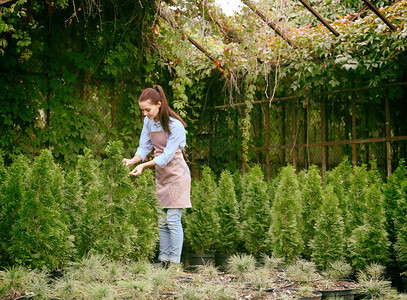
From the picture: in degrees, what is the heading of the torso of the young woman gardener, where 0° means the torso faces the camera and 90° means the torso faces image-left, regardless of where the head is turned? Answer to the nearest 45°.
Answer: approximately 45°

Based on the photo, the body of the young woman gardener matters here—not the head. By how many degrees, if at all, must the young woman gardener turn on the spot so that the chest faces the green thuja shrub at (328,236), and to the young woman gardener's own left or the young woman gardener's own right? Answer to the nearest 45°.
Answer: approximately 135° to the young woman gardener's own left

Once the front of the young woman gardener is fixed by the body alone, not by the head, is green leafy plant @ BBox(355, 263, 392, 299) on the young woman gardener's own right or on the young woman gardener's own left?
on the young woman gardener's own left

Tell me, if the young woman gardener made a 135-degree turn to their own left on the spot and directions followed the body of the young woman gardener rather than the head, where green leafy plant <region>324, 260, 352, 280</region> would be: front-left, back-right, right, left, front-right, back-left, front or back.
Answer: front

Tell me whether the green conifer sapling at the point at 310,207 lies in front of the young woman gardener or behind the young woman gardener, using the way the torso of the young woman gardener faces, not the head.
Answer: behind

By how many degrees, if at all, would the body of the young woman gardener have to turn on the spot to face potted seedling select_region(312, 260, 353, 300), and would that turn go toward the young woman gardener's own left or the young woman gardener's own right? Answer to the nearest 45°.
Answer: approximately 135° to the young woman gardener's own left

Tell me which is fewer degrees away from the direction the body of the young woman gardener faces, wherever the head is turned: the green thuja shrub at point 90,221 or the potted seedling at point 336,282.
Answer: the green thuja shrub

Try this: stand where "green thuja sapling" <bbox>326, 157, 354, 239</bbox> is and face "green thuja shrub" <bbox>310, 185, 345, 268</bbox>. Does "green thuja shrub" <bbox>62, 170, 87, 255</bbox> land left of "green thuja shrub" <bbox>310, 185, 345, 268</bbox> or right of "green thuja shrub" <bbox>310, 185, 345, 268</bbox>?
right

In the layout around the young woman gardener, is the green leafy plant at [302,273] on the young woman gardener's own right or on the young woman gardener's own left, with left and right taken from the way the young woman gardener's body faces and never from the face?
on the young woman gardener's own left

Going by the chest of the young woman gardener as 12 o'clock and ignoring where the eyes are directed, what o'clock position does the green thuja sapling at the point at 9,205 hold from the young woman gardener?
The green thuja sapling is roughly at 1 o'clock from the young woman gardener.

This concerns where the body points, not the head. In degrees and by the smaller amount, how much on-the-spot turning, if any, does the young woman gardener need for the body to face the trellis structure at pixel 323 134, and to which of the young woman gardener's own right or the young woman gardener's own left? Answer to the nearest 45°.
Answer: approximately 180°

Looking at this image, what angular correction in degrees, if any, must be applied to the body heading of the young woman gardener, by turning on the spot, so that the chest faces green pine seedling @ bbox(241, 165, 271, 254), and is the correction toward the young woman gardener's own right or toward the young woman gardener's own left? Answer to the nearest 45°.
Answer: approximately 180°
